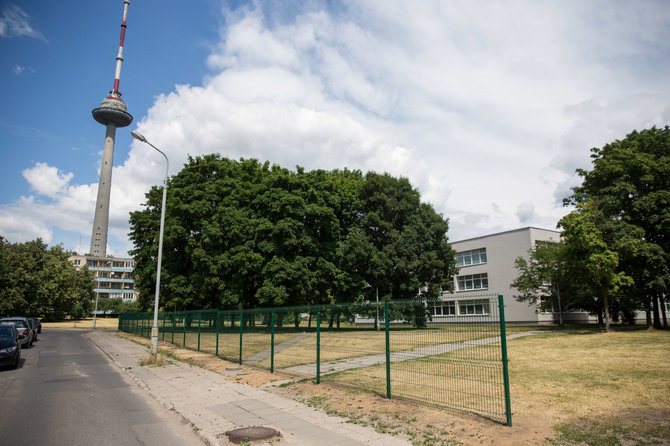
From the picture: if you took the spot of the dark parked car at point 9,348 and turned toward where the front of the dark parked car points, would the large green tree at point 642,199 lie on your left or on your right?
on your left

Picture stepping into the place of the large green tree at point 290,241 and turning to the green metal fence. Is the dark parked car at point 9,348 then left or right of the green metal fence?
right

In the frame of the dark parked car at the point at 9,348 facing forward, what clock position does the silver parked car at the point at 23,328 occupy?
the silver parked car at the point at 23,328 is roughly at 6 o'clock from the dark parked car at the point at 9,348.

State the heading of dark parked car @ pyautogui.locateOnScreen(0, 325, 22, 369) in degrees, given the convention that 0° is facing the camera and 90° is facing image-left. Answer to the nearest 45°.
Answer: approximately 0°
